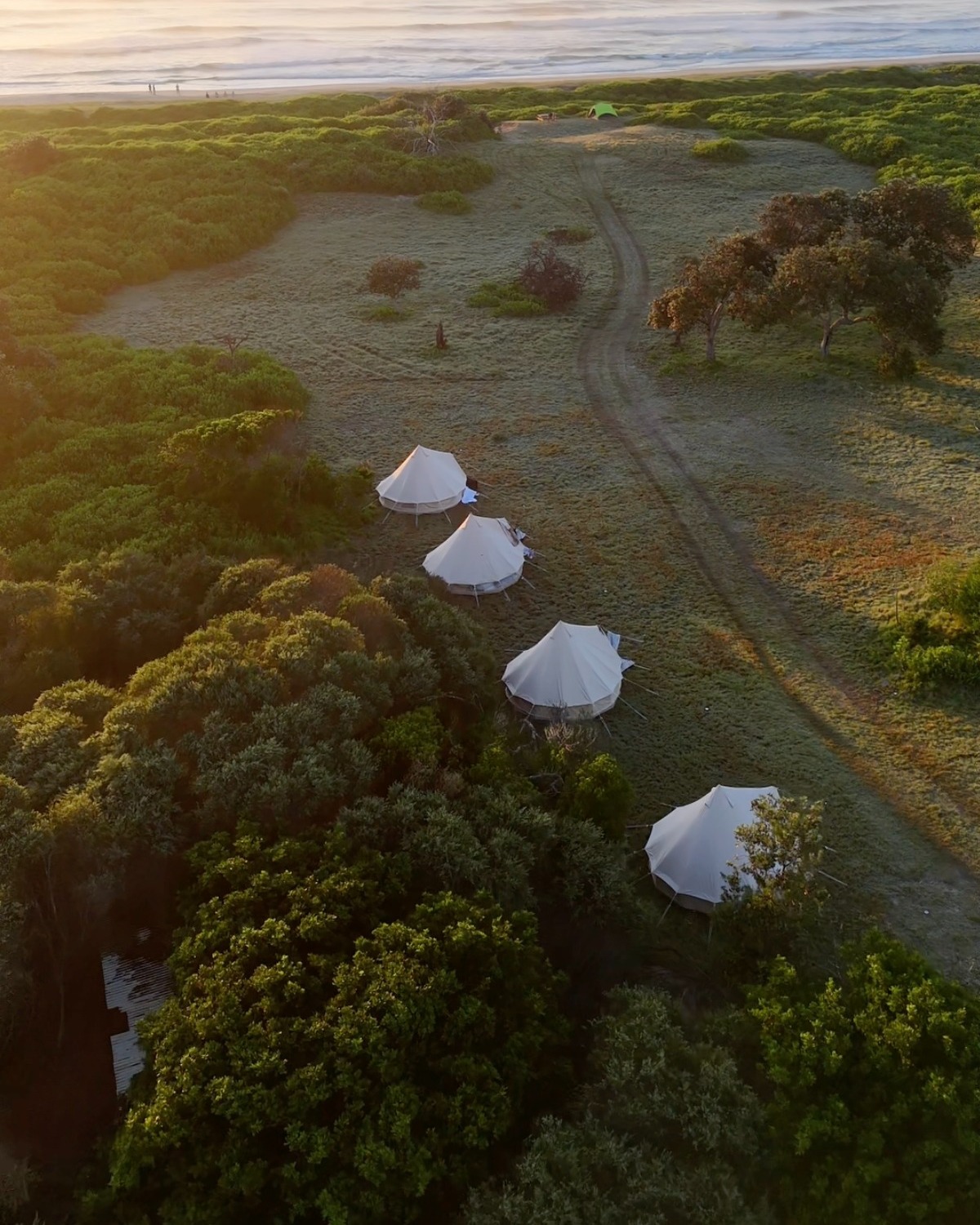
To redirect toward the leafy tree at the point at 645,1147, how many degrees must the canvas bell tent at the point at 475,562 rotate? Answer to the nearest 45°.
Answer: approximately 135° to its right

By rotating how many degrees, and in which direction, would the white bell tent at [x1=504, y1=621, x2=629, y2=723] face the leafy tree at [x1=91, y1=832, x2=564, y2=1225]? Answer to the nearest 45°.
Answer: approximately 135° to its right

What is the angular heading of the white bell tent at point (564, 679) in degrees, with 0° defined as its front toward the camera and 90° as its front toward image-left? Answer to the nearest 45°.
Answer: approximately 225°

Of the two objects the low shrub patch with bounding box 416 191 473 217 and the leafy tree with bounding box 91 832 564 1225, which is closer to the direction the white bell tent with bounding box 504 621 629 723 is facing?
the low shrub patch

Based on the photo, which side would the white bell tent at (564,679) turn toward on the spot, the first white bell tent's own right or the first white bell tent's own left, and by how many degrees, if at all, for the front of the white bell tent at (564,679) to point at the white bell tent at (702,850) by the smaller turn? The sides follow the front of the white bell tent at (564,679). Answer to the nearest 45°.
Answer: approximately 90° to the first white bell tent's own right

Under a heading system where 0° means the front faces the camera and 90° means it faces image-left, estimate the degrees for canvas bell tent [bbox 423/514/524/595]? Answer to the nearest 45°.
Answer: approximately 225°

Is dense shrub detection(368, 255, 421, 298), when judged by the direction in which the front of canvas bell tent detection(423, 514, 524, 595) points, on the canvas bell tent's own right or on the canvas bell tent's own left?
on the canvas bell tent's own left

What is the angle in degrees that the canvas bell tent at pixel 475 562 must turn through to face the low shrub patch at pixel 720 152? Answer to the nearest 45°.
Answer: approximately 45° to its left

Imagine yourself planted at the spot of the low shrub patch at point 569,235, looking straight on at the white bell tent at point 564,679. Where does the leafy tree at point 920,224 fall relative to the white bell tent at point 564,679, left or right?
left

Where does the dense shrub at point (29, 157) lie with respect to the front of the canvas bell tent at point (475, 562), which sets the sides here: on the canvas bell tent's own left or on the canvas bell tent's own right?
on the canvas bell tent's own left
